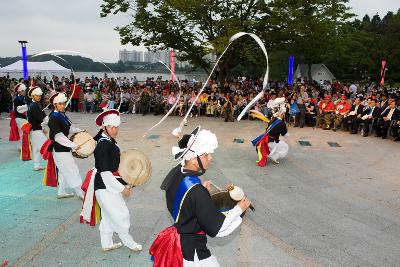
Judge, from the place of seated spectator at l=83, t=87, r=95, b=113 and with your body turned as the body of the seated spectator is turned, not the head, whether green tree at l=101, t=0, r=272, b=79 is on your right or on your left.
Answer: on your left

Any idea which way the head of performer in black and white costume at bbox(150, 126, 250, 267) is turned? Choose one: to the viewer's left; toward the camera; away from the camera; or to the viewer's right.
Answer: to the viewer's right

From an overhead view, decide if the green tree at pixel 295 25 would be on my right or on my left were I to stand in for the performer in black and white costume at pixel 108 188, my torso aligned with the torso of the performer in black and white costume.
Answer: on my left

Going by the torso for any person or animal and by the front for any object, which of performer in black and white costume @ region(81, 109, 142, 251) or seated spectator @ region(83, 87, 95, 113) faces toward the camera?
the seated spectator

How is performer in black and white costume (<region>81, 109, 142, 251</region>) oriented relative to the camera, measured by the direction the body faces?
to the viewer's right

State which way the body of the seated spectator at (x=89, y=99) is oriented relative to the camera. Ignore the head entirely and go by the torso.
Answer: toward the camera

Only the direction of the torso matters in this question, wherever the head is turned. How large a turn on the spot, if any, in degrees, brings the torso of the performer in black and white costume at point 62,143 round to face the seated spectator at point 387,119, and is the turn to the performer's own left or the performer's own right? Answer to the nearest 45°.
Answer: approximately 45° to the performer's own left

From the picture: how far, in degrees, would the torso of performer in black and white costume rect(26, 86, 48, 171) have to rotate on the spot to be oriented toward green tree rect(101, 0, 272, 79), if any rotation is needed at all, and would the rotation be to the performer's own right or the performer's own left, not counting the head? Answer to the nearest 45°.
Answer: approximately 90° to the performer's own left

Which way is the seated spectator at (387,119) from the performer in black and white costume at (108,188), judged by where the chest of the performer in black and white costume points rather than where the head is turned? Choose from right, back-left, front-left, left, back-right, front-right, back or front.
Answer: front-left

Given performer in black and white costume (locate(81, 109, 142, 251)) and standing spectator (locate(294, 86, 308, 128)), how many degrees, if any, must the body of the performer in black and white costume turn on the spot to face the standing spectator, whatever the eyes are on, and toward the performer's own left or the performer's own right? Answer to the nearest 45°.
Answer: approximately 45° to the performer's own left

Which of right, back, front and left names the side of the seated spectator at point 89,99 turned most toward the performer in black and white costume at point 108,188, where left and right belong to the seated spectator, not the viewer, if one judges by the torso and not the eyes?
front

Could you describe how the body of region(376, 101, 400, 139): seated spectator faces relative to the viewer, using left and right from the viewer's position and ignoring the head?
facing the viewer and to the left of the viewer

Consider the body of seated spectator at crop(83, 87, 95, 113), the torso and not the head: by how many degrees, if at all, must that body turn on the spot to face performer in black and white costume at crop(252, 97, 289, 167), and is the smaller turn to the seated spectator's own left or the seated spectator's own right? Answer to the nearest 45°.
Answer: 0° — they already face them

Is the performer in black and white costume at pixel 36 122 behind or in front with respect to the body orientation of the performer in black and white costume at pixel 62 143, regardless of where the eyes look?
behind

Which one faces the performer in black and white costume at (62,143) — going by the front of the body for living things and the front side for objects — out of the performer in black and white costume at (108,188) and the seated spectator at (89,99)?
the seated spectator

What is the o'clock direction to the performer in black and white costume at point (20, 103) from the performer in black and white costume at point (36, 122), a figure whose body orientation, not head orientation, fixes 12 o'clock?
the performer in black and white costume at point (20, 103) is roughly at 7 o'clock from the performer in black and white costume at point (36, 122).

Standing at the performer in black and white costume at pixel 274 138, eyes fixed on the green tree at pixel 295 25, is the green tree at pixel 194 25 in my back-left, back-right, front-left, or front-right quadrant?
front-left

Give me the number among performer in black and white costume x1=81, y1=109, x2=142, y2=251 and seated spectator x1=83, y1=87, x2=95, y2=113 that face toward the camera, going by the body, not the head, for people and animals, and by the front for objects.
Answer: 1
